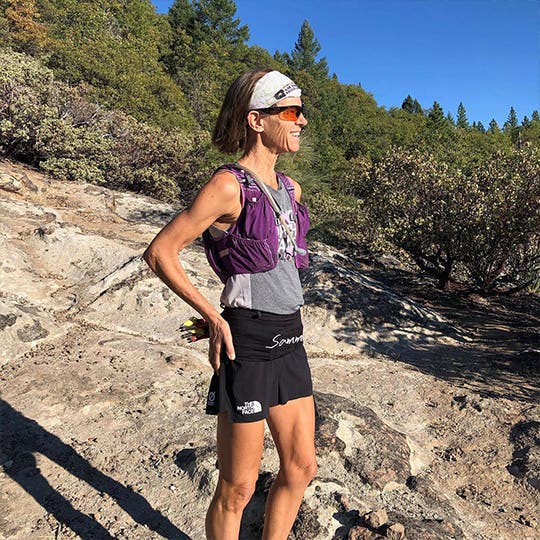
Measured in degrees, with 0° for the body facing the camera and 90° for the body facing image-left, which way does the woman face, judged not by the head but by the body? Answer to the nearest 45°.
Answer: approximately 315°

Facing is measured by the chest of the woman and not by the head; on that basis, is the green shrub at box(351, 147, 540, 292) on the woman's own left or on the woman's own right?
on the woman's own left

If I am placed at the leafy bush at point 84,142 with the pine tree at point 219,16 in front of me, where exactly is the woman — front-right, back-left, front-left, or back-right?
back-right

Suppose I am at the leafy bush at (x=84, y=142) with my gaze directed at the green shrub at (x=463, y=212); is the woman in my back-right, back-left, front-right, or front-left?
front-right

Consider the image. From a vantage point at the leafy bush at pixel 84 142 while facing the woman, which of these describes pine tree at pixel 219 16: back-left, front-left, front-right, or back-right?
back-left

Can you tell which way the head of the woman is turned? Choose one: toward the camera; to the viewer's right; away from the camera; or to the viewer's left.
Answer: to the viewer's right

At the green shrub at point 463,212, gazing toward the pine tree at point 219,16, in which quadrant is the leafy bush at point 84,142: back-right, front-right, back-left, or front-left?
front-left

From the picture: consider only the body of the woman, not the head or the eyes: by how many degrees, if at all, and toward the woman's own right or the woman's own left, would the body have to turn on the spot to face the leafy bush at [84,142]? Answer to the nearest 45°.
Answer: approximately 180°

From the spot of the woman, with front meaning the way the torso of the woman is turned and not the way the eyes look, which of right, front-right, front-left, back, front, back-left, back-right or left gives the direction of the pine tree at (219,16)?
back-left

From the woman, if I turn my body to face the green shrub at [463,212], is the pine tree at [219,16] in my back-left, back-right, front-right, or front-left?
front-left
